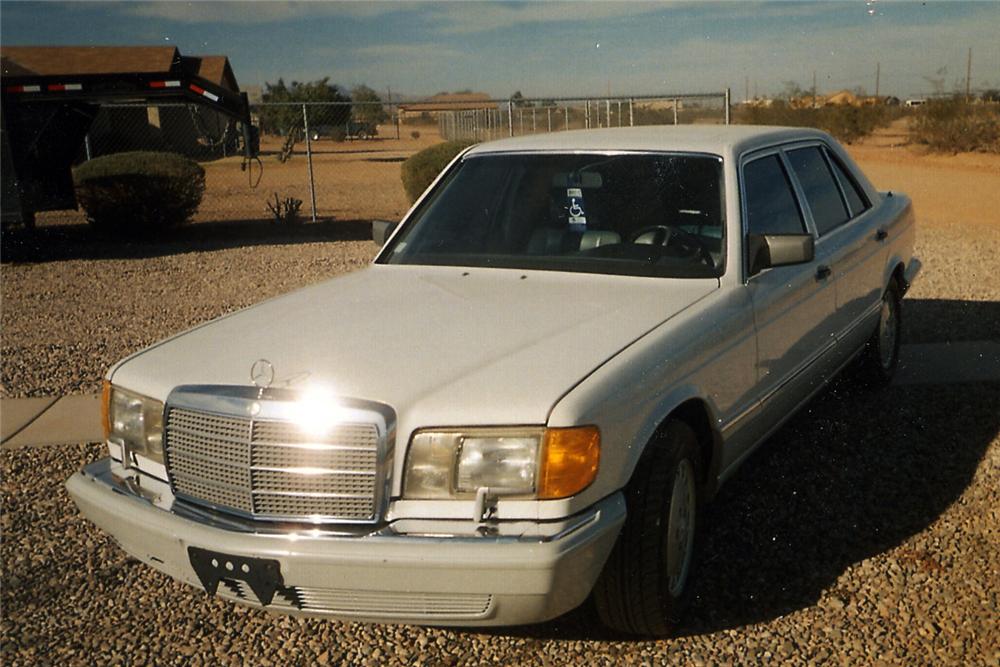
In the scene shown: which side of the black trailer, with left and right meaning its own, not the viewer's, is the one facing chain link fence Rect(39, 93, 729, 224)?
left

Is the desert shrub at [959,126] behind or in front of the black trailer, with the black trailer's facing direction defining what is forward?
in front

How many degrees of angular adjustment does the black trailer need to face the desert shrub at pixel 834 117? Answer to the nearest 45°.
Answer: approximately 45° to its left

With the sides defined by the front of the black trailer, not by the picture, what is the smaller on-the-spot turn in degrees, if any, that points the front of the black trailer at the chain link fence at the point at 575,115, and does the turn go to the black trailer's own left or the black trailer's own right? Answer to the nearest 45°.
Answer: approximately 45° to the black trailer's own left

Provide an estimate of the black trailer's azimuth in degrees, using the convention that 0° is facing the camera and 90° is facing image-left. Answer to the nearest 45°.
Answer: approximately 270°

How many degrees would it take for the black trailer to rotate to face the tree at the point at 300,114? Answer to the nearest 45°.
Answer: approximately 90° to its left

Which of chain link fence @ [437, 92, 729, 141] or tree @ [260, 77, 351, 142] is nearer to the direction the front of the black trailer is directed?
the chain link fence
